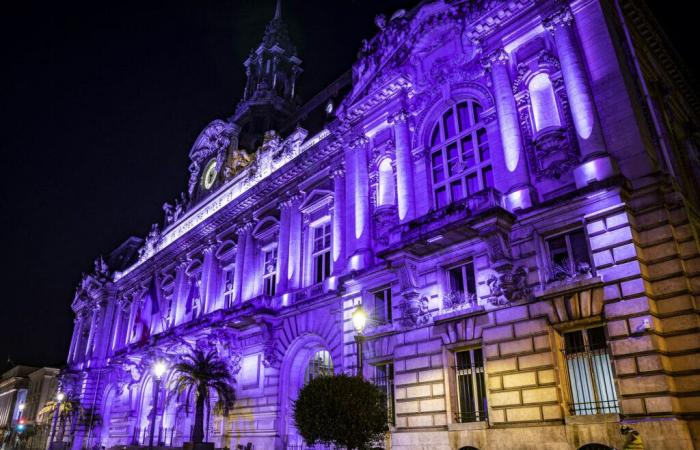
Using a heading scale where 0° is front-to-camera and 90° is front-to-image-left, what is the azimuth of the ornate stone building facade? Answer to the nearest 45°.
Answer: approximately 45°
